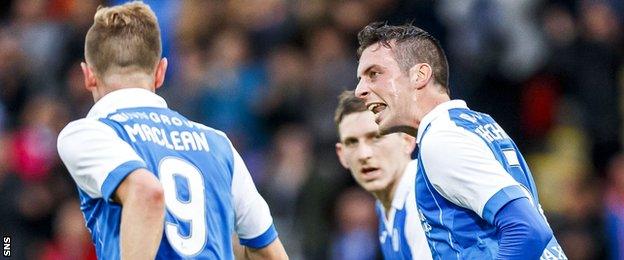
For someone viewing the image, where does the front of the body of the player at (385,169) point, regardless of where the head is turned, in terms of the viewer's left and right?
facing the viewer and to the left of the viewer

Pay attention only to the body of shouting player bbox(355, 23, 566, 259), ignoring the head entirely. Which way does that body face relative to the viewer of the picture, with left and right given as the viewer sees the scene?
facing to the left of the viewer

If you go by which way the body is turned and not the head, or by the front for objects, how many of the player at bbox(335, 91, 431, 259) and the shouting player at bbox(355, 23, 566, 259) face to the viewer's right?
0
